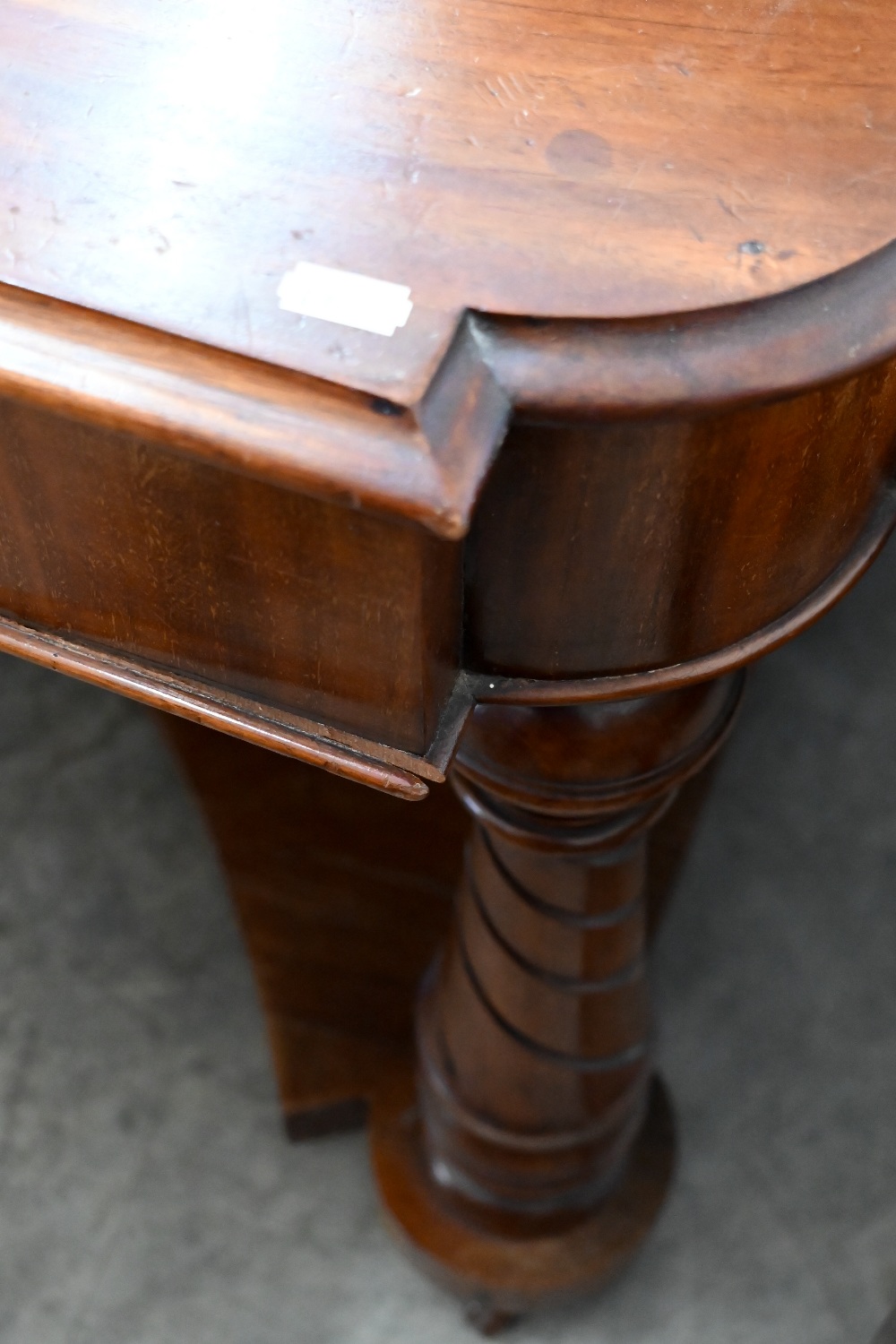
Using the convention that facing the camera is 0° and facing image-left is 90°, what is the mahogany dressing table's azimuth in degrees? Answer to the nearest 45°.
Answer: approximately 45°
